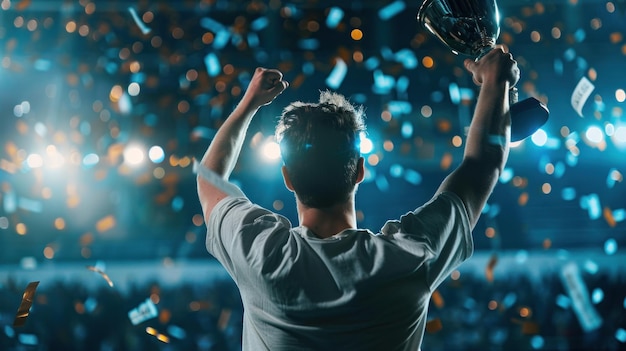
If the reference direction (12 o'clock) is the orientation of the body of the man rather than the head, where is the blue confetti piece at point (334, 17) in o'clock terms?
The blue confetti piece is roughly at 12 o'clock from the man.

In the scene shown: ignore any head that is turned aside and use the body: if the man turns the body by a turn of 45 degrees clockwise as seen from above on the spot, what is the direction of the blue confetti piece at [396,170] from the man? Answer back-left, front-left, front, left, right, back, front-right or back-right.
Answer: front-left

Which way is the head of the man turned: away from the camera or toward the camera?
away from the camera

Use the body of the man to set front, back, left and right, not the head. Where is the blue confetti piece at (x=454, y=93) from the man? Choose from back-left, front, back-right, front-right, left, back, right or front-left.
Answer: front

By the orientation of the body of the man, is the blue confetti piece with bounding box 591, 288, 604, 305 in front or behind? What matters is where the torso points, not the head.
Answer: in front

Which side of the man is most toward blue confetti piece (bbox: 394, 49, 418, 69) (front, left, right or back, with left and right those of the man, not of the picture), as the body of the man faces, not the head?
front

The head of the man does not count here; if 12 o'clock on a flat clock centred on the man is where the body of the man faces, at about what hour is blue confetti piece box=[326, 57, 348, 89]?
The blue confetti piece is roughly at 12 o'clock from the man.

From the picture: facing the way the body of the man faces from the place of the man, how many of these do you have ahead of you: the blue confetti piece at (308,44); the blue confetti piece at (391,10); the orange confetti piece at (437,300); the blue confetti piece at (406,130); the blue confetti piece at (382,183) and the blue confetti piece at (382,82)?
6

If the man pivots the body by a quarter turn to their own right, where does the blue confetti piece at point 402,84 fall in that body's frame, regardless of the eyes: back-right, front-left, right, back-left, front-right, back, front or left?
left

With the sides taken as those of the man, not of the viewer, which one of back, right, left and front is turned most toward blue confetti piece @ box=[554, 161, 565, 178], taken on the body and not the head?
front

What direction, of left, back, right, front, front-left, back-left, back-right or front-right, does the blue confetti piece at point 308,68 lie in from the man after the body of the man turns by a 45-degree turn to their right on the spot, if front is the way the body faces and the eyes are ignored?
front-left

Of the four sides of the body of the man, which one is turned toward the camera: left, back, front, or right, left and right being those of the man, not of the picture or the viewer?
back

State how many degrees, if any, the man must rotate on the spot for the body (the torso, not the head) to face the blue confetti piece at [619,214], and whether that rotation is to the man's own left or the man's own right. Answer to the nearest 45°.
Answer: approximately 45° to the man's own right

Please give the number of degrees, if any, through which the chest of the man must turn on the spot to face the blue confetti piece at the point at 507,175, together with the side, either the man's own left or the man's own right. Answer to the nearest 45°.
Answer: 0° — they already face it
